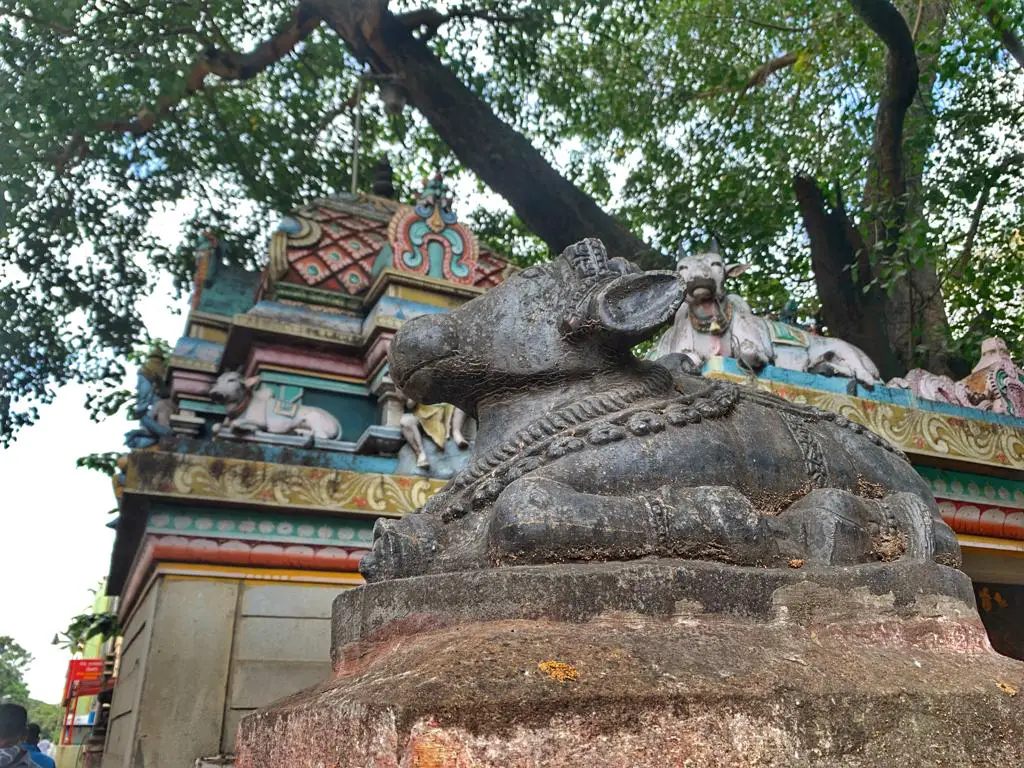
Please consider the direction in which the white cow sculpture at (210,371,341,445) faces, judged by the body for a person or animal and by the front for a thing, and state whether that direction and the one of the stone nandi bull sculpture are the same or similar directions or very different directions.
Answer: same or similar directions

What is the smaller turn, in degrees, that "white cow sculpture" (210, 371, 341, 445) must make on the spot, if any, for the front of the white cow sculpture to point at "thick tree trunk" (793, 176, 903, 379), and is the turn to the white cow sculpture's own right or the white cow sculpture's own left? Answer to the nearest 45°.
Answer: approximately 180°

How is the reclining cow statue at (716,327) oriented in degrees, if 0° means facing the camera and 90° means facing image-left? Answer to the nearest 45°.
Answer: approximately 45°

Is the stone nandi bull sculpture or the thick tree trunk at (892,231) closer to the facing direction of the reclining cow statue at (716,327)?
the stone nandi bull sculpture

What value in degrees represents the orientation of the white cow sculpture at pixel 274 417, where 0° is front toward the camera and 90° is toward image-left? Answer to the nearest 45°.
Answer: approximately 90°

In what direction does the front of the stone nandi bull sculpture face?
to the viewer's left

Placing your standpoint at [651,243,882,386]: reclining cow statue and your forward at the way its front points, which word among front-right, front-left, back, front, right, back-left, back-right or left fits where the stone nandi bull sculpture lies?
front-left

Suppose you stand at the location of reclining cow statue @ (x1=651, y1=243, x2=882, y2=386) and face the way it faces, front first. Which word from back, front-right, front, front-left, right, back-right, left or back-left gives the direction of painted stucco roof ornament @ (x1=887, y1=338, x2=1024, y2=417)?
back

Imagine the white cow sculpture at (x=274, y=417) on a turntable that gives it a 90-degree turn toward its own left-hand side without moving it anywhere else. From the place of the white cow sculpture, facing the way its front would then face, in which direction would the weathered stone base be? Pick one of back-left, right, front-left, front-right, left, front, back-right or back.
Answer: front

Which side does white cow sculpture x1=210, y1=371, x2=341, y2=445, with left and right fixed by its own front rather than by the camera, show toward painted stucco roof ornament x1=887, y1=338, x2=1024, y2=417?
back

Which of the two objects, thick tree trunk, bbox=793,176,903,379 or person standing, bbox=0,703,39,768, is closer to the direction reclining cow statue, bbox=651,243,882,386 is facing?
the person standing

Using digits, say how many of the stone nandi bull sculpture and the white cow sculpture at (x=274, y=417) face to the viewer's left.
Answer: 2

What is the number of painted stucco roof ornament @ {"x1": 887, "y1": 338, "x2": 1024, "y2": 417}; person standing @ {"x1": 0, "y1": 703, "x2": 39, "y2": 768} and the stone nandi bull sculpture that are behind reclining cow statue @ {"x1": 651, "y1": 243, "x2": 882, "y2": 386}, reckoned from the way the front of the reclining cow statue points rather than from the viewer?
1

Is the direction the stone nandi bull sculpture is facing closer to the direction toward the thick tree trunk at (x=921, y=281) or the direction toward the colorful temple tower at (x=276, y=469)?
the colorful temple tower
